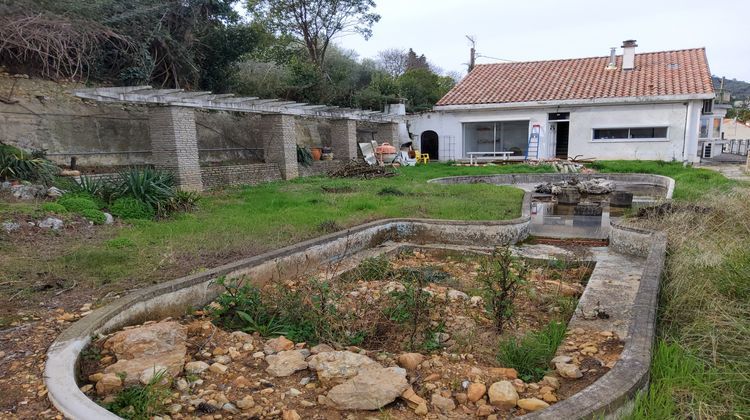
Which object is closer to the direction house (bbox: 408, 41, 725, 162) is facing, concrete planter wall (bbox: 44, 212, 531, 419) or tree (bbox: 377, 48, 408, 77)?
the concrete planter wall

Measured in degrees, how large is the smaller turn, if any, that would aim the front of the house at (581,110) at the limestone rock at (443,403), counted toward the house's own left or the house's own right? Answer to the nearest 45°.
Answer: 0° — it already faces it

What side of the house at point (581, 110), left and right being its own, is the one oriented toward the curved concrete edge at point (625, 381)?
front

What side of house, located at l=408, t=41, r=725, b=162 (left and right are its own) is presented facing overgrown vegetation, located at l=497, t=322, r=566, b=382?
front

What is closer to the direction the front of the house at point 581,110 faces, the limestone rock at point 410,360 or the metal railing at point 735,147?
the limestone rock

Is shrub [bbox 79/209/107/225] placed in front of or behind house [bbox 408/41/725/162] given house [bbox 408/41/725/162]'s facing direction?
in front

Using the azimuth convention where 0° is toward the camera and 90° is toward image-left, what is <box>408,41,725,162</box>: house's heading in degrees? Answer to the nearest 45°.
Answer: approximately 0°

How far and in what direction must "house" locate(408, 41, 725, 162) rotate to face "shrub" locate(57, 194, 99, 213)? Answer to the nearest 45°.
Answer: approximately 45° to its right

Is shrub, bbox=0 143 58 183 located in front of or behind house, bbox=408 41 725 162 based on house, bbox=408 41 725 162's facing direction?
in front

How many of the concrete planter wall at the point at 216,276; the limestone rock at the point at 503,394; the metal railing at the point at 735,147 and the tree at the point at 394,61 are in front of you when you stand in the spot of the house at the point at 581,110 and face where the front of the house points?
2

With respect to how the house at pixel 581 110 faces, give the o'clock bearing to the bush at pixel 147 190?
The bush is roughly at 1 o'clock from the house.

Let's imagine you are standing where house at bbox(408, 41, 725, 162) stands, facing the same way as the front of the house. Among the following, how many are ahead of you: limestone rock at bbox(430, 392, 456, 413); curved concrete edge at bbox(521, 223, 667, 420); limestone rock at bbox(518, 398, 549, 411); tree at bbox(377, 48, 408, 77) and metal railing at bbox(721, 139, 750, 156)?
3
